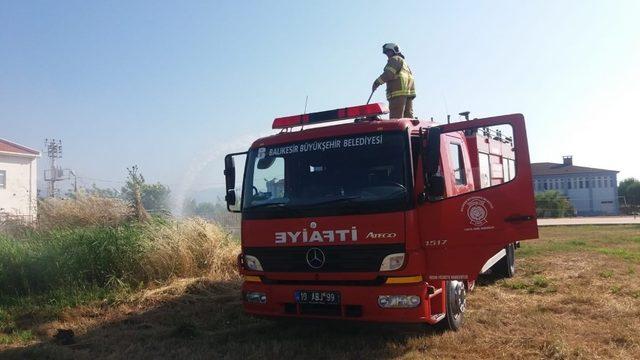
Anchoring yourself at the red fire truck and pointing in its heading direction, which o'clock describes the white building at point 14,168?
The white building is roughly at 3 o'clock from the red fire truck.

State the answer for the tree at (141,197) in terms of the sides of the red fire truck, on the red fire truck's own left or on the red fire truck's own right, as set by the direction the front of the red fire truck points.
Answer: on the red fire truck's own right

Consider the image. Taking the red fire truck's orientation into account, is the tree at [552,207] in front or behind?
behind

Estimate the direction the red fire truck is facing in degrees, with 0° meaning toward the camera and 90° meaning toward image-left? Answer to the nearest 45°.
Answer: approximately 45°
